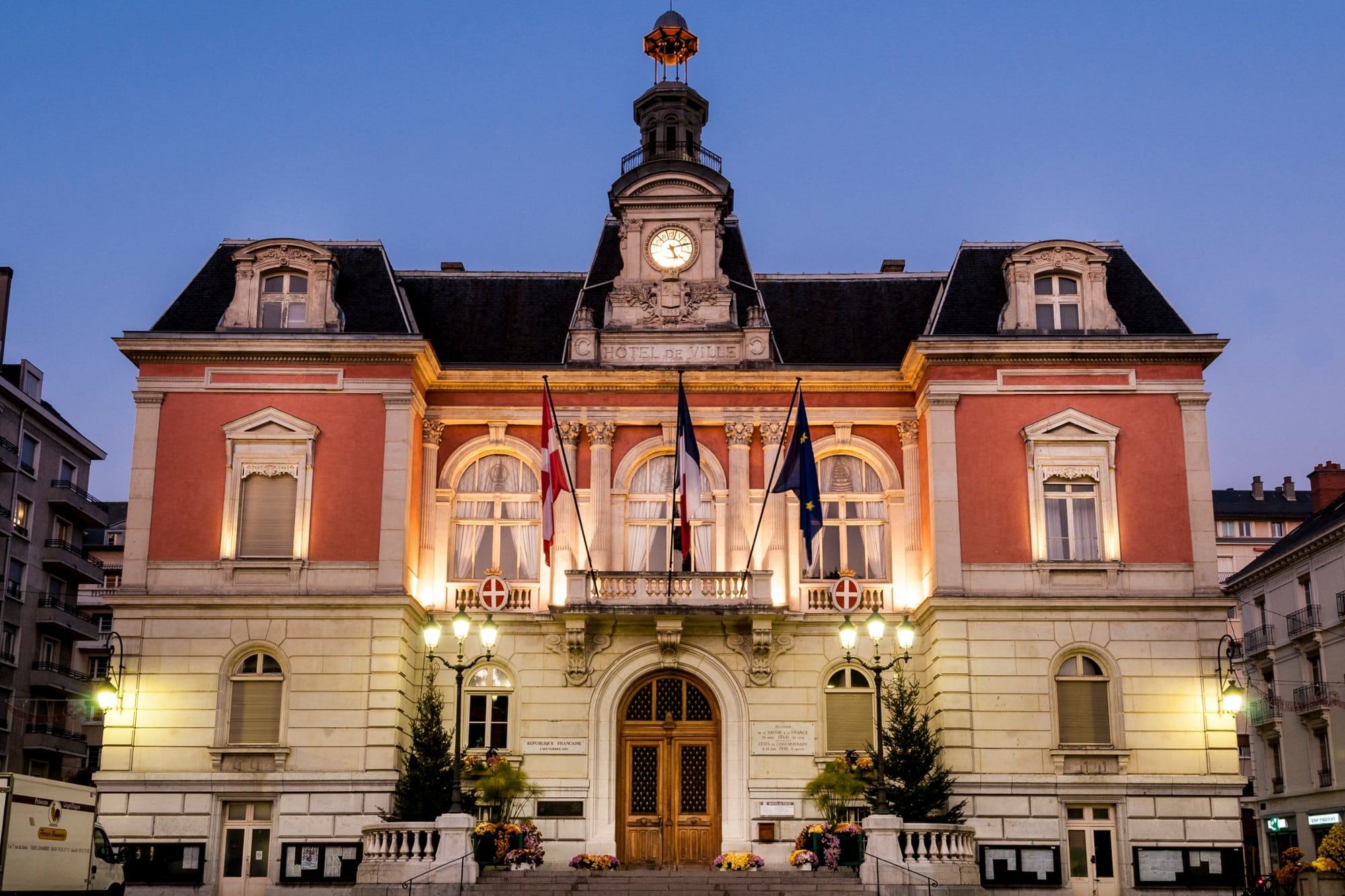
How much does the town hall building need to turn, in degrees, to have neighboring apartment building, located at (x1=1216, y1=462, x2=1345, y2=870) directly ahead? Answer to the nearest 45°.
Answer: approximately 135° to its left

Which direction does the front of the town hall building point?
toward the camera

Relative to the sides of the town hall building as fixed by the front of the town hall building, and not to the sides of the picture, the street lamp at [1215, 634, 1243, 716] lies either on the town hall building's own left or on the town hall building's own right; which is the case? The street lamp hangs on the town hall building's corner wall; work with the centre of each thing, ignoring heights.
on the town hall building's own left

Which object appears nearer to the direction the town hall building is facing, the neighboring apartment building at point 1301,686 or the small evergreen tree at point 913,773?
the small evergreen tree

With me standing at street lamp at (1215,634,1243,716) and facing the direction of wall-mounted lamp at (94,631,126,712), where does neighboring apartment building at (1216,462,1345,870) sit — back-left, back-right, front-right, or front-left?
back-right

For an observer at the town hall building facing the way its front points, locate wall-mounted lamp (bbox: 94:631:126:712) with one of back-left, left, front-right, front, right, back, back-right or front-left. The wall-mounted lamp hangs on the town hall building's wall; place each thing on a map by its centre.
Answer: right

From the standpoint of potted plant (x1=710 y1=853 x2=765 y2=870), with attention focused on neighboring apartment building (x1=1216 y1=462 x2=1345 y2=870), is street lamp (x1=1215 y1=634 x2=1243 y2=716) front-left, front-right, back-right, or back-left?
front-right
